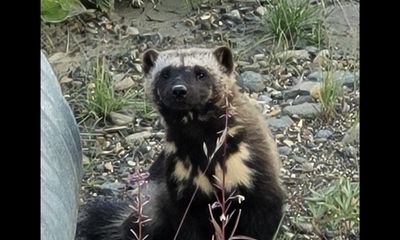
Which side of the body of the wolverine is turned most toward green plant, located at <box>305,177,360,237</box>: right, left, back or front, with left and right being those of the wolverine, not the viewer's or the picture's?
left

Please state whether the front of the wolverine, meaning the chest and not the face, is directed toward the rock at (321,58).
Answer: no

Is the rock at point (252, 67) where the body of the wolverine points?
no

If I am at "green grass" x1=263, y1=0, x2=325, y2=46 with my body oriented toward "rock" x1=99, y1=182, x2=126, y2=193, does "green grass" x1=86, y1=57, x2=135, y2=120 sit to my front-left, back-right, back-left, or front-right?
front-right

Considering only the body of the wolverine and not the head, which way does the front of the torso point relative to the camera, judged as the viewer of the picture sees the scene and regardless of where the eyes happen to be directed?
toward the camera

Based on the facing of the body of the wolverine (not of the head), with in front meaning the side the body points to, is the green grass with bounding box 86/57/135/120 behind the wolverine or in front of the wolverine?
behind

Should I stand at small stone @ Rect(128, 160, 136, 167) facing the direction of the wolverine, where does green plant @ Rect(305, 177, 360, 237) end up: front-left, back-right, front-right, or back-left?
front-left

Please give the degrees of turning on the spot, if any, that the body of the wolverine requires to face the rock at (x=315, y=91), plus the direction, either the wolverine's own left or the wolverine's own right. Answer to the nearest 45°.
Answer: approximately 135° to the wolverine's own left

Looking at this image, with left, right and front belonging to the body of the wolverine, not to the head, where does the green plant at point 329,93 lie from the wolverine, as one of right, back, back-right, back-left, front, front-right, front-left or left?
back-left

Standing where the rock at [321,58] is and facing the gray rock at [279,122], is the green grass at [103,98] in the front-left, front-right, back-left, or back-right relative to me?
front-right

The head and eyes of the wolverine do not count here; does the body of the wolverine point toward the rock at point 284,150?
no

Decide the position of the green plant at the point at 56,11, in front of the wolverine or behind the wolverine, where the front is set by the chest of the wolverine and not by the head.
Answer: behind
